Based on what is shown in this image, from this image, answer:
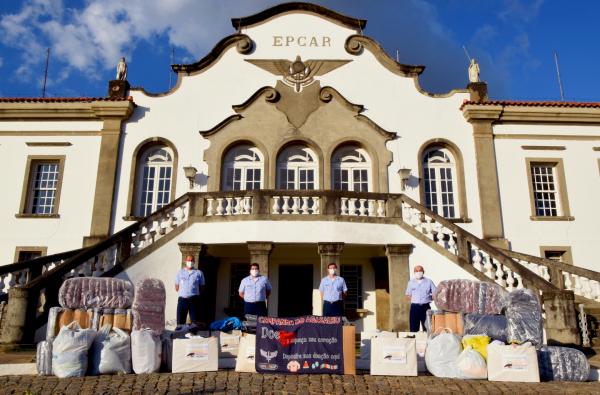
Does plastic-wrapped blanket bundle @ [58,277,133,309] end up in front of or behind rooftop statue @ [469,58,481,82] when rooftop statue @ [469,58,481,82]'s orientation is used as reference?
in front

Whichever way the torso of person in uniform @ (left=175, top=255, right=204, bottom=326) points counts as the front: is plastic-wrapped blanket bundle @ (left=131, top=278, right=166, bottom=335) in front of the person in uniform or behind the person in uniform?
in front

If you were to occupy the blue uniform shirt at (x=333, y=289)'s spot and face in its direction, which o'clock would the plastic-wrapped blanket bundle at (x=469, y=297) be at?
The plastic-wrapped blanket bundle is roughly at 10 o'clock from the blue uniform shirt.

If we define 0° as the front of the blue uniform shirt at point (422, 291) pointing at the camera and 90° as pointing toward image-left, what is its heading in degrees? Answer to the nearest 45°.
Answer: approximately 0°

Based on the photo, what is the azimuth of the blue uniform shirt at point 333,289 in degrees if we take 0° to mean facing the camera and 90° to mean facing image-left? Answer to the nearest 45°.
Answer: approximately 0°
